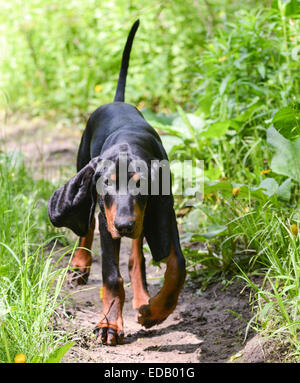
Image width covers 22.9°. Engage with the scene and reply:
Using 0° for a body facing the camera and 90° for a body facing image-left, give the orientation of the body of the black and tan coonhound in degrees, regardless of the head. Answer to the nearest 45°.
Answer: approximately 0°
